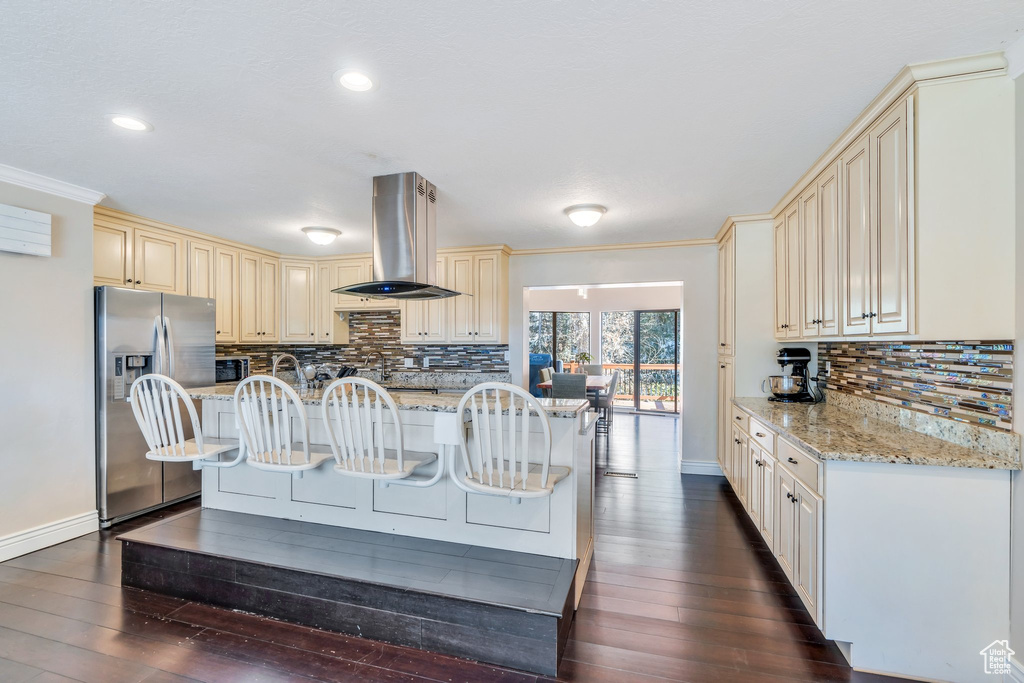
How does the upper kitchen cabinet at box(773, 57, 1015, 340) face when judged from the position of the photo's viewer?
facing to the left of the viewer

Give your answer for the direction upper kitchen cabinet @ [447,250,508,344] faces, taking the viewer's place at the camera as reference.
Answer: facing the viewer

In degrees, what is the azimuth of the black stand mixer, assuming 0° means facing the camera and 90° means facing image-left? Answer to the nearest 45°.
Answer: approximately 90°

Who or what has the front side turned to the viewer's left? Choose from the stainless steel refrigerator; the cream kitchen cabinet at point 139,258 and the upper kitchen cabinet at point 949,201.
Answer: the upper kitchen cabinet

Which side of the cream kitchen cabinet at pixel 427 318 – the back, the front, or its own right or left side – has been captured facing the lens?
front

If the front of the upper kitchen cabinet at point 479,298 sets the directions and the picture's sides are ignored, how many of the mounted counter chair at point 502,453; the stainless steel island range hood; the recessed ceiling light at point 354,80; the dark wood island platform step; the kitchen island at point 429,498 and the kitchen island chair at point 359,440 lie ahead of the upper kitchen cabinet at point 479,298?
6

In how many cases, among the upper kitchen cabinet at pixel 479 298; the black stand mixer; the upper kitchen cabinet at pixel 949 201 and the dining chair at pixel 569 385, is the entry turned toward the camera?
1

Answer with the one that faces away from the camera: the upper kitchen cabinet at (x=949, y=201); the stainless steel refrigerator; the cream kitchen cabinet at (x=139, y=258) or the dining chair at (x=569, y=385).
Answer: the dining chair

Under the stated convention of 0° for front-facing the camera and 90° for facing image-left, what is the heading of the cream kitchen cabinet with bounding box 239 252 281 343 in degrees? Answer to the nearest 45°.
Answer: approximately 315°

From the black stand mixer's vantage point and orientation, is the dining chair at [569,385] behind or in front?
in front

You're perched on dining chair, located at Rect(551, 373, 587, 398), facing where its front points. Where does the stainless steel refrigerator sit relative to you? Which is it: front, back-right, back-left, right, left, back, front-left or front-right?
back-left

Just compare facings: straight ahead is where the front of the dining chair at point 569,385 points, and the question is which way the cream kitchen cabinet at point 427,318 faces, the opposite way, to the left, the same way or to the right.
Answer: the opposite way

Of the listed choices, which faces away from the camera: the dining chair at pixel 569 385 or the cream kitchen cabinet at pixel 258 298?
the dining chair

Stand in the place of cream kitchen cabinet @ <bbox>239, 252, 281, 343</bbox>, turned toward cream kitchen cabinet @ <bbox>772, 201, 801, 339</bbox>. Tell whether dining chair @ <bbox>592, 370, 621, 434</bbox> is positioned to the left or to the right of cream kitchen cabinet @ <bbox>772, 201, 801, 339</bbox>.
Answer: left

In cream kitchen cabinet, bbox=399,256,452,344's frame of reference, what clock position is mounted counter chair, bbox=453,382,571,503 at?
The mounted counter chair is roughly at 12 o'clock from the cream kitchen cabinet.

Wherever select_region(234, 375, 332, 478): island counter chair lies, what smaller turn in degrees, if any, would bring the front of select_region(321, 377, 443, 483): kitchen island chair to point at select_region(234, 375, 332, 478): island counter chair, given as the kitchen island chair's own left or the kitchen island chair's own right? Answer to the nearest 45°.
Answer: approximately 90° to the kitchen island chair's own left

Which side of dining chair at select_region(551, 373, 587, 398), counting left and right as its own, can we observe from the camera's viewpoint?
back

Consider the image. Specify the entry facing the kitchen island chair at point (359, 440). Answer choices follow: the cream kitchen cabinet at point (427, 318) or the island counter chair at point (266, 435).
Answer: the cream kitchen cabinet
